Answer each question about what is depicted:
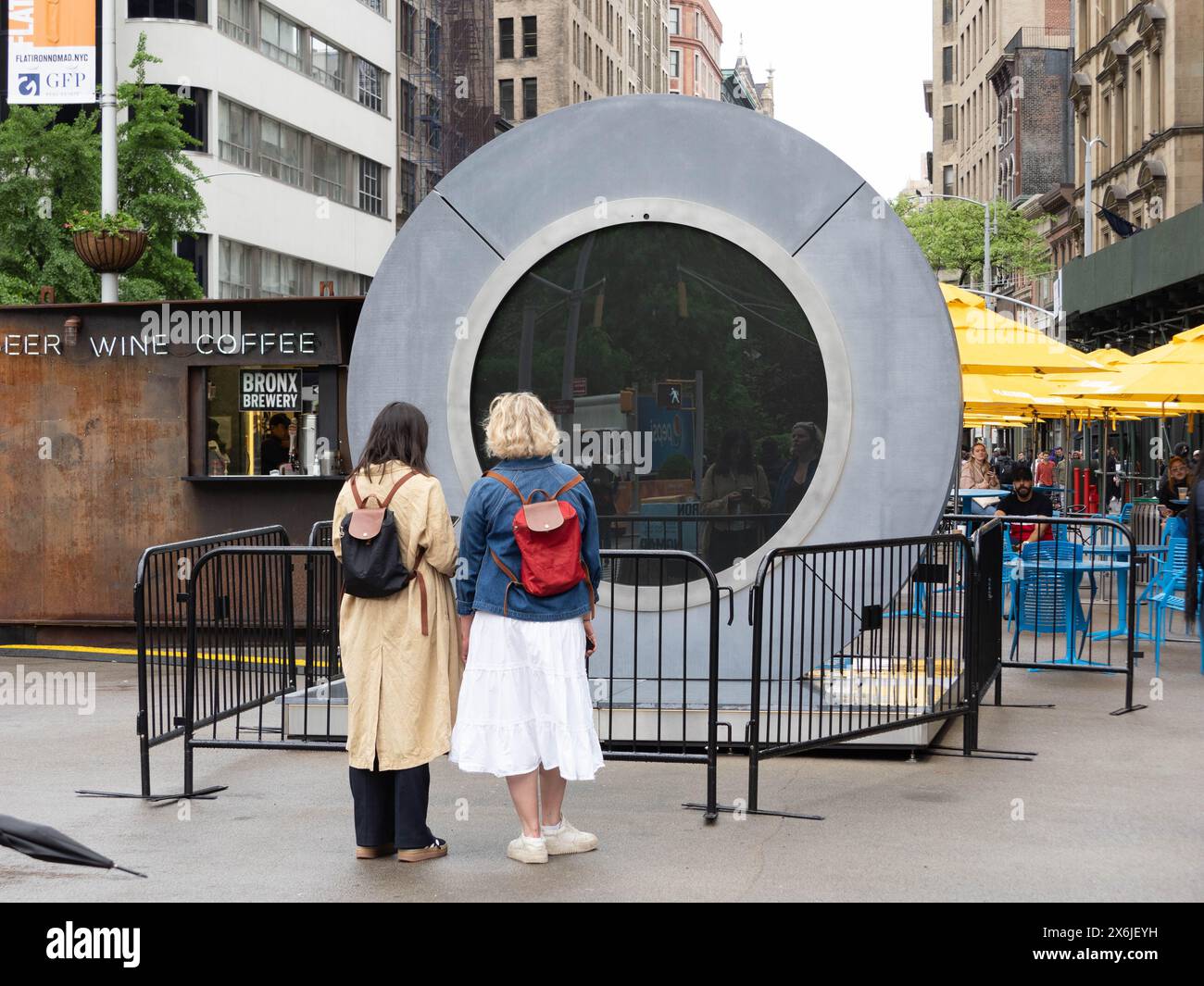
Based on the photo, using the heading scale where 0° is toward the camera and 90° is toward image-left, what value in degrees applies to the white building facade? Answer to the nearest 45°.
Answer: approximately 315°

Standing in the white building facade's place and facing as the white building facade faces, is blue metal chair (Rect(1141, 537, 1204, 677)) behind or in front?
in front

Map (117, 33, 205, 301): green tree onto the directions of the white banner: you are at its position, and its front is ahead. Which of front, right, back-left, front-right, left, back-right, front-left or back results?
back

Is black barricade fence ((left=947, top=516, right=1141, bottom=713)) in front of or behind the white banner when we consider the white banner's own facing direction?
in front

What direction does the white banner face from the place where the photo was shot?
facing the viewer

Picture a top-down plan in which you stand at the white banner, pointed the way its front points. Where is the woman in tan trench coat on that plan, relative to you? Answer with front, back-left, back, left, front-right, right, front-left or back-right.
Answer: front

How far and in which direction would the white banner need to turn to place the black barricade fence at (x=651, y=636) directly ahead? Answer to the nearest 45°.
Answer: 0° — it already faces it

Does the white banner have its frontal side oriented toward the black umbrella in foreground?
yes

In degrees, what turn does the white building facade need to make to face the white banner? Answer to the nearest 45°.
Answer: approximately 45° to its right

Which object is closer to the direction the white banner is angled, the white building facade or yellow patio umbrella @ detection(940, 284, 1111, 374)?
the yellow patio umbrella

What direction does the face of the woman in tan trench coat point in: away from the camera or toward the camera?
away from the camera

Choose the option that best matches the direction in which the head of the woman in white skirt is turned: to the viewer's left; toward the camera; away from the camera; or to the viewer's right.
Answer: away from the camera

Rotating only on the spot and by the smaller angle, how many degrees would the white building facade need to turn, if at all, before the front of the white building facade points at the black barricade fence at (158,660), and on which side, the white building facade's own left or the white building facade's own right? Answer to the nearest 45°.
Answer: approximately 45° to the white building facade's own right

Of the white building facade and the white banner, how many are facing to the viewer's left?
0

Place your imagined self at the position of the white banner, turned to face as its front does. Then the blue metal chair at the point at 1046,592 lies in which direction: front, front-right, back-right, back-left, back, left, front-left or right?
front-left
